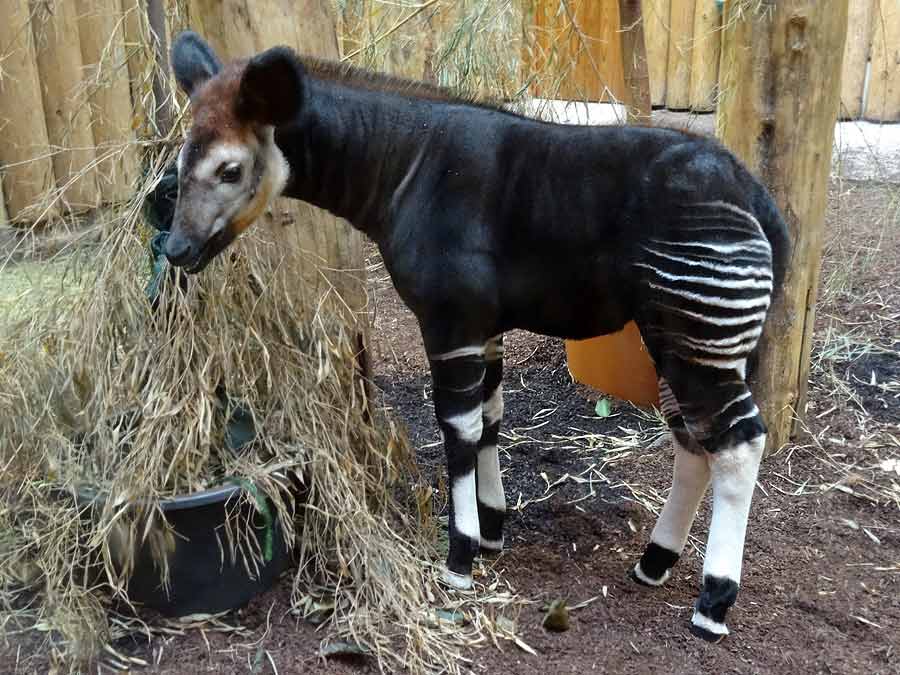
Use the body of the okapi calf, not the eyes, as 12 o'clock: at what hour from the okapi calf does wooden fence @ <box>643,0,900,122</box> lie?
The wooden fence is roughly at 4 o'clock from the okapi calf.

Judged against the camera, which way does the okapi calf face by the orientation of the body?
to the viewer's left

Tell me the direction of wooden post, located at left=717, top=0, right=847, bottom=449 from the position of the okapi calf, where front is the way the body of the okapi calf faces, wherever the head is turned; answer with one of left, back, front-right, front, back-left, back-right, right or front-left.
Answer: back-right

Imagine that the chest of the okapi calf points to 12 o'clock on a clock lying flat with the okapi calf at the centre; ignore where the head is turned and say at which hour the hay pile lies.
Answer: The hay pile is roughly at 12 o'clock from the okapi calf.

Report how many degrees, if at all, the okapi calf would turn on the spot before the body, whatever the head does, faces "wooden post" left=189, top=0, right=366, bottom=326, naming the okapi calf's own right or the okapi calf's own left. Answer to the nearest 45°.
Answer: approximately 45° to the okapi calf's own right

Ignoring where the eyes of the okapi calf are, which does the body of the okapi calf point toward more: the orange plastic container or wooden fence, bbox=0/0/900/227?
the wooden fence

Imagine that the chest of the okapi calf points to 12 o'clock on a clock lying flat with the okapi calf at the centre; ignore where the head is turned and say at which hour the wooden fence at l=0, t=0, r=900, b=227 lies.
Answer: The wooden fence is roughly at 2 o'clock from the okapi calf.
